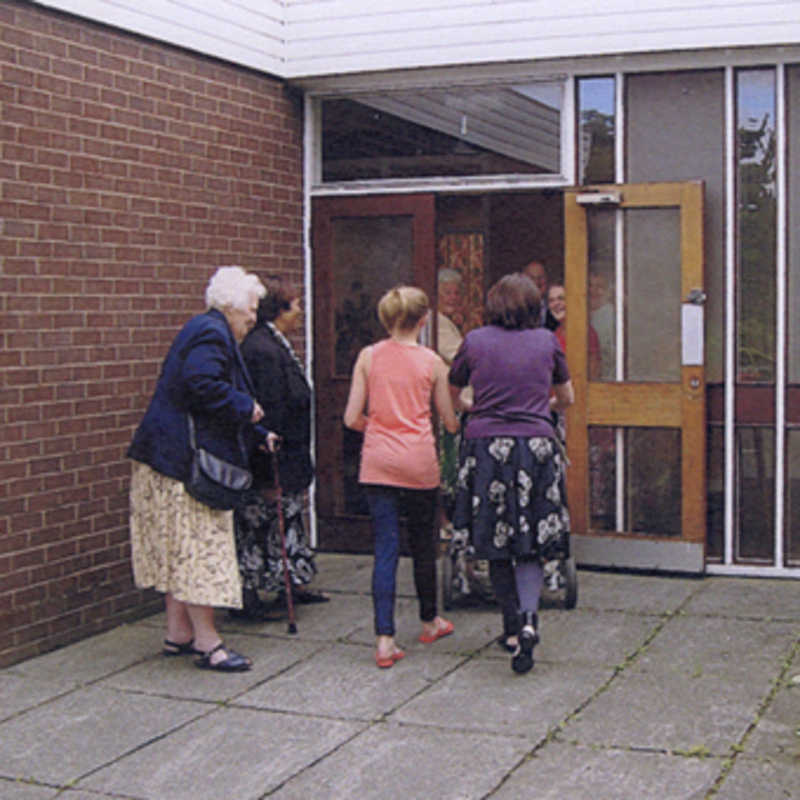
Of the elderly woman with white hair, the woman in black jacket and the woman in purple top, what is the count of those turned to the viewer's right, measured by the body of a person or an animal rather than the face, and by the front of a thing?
2

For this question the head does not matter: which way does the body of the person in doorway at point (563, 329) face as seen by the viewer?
toward the camera

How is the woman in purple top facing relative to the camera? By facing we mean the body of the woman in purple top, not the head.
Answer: away from the camera

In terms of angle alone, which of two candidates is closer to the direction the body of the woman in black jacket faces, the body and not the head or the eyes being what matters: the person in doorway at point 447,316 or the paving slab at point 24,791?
the person in doorway

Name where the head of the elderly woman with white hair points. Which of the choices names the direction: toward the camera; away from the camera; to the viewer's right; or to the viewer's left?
to the viewer's right

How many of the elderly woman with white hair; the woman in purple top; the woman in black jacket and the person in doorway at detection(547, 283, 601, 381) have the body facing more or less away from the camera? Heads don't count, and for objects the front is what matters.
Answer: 1

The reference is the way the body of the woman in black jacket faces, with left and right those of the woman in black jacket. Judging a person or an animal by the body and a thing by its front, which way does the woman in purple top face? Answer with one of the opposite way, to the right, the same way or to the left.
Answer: to the left

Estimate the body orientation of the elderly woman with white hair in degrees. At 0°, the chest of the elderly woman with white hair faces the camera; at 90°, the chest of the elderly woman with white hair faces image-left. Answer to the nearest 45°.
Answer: approximately 270°

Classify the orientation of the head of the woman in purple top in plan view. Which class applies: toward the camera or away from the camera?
away from the camera

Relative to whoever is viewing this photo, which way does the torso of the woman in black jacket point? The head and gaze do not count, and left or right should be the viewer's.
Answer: facing to the right of the viewer

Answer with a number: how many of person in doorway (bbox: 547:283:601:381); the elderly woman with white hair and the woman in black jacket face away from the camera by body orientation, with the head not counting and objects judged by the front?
0

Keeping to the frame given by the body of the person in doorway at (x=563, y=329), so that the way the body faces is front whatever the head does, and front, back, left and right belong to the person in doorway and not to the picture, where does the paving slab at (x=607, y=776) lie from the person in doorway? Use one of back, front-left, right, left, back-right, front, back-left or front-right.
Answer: front

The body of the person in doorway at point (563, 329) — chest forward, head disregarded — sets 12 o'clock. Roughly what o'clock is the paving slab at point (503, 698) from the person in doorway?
The paving slab is roughly at 12 o'clock from the person in doorway.

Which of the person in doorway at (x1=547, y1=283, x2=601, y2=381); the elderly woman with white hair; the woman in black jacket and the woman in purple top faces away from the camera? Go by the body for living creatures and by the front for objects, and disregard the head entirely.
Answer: the woman in purple top
